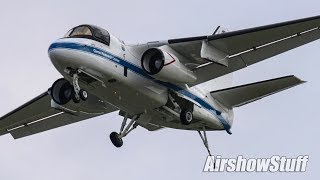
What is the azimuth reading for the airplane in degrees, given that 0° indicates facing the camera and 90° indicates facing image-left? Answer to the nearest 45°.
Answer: approximately 45°
